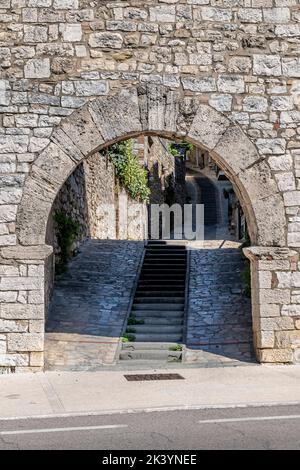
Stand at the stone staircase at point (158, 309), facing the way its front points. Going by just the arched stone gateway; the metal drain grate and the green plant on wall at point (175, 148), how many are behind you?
1

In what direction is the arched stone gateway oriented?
toward the camera

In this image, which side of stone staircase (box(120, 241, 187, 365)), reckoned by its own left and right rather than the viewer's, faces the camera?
front

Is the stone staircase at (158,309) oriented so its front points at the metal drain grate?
yes

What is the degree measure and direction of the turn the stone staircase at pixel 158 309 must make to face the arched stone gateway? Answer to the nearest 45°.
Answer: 0° — it already faces it

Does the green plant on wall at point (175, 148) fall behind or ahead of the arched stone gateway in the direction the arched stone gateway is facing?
behind

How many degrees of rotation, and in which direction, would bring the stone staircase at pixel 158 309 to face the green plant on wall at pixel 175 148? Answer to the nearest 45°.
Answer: approximately 180°

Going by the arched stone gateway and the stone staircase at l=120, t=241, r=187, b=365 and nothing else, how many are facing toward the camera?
2

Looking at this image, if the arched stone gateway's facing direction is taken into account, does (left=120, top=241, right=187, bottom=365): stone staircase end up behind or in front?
behind

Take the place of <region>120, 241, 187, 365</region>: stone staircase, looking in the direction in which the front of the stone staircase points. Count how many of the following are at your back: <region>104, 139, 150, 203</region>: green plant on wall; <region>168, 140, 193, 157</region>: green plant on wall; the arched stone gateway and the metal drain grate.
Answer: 2

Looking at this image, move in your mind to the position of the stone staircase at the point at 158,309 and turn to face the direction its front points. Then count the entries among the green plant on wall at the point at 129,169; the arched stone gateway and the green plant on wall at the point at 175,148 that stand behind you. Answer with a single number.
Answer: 2

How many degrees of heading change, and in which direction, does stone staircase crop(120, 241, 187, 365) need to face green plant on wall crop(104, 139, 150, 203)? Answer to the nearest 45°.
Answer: approximately 180°

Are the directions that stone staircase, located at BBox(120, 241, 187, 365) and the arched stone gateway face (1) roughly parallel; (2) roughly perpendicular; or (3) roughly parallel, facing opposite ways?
roughly parallel
